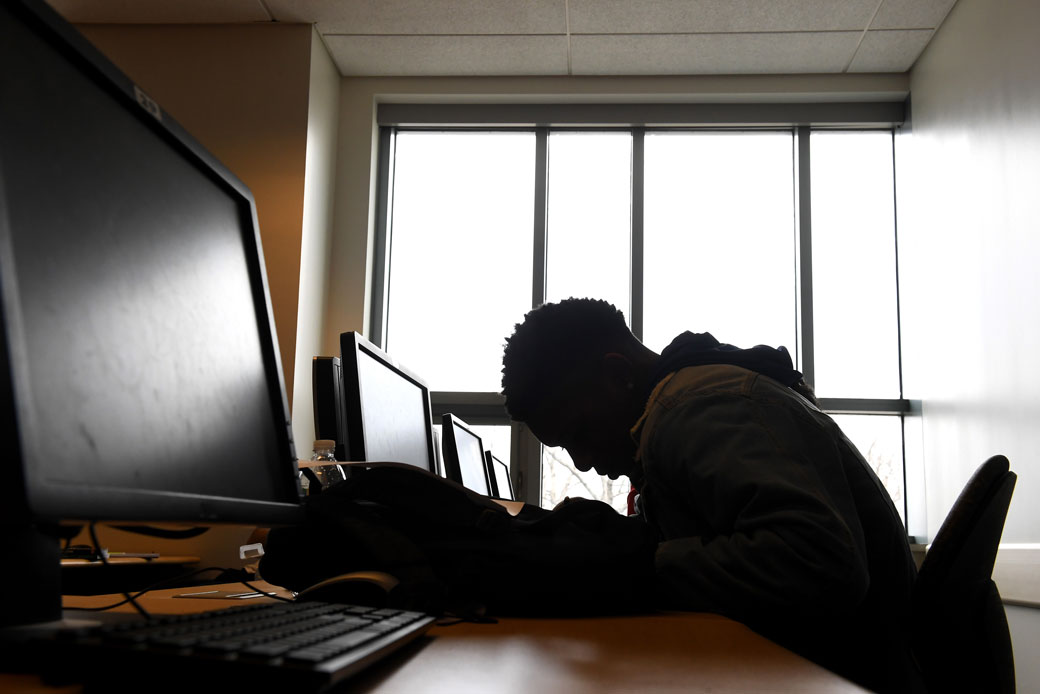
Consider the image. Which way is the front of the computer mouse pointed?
to the viewer's left

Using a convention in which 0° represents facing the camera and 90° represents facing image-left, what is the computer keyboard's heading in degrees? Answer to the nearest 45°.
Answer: approximately 315°

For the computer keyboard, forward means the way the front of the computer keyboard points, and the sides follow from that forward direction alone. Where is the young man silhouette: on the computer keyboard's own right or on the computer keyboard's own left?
on the computer keyboard's own left

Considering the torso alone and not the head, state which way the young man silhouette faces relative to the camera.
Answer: to the viewer's left

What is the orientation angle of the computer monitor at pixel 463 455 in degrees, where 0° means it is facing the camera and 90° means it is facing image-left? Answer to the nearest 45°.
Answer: approximately 315°

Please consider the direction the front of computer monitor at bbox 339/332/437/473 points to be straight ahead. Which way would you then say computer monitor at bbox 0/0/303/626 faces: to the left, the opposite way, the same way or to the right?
the same way

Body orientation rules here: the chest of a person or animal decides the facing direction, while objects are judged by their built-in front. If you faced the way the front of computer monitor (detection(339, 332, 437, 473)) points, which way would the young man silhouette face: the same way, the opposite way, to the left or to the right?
the opposite way

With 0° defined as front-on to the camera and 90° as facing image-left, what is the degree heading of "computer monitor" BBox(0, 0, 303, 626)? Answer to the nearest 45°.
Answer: approximately 315°

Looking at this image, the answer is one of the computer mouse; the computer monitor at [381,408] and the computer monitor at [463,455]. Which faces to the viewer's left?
the computer mouse

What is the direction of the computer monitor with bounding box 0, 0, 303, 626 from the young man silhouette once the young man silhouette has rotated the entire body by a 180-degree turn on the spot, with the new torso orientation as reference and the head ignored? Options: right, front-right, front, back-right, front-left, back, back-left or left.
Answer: back-right

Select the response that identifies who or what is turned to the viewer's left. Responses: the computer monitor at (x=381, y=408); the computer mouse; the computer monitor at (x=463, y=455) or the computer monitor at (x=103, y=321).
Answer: the computer mouse

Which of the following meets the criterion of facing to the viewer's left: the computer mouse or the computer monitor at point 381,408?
the computer mouse

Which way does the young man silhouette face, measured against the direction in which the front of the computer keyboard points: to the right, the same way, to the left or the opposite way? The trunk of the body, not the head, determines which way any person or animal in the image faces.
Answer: the opposite way

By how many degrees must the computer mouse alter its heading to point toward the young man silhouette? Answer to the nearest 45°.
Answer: approximately 180°
